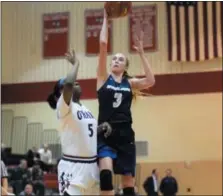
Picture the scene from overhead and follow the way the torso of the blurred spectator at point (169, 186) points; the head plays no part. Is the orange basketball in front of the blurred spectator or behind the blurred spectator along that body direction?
in front

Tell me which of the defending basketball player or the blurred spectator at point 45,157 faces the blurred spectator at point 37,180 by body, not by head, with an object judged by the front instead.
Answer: the blurred spectator at point 45,157

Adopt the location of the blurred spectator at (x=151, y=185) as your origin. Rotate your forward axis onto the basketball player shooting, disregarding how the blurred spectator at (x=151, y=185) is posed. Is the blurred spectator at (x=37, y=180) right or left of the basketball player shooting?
right

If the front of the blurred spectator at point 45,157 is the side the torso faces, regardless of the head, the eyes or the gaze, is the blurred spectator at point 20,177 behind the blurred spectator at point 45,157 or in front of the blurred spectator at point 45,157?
in front

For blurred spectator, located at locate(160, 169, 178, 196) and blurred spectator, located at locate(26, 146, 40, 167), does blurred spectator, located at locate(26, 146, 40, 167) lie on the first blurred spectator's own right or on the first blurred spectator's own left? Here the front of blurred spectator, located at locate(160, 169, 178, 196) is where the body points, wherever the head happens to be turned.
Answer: on the first blurred spectator's own right

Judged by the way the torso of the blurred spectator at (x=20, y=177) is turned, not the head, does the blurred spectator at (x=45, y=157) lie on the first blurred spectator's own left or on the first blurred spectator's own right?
on the first blurred spectator's own left

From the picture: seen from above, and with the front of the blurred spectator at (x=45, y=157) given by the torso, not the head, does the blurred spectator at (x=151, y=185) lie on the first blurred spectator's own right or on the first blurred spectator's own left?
on the first blurred spectator's own left

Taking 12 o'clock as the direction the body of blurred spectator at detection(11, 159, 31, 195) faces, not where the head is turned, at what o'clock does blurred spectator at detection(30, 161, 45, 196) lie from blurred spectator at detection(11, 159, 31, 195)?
blurred spectator at detection(30, 161, 45, 196) is roughly at 10 o'clock from blurred spectator at detection(11, 159, 31, 195).

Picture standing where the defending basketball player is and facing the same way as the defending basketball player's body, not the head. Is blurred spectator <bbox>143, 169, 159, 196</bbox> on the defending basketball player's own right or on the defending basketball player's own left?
on the defending basketball player's own left
